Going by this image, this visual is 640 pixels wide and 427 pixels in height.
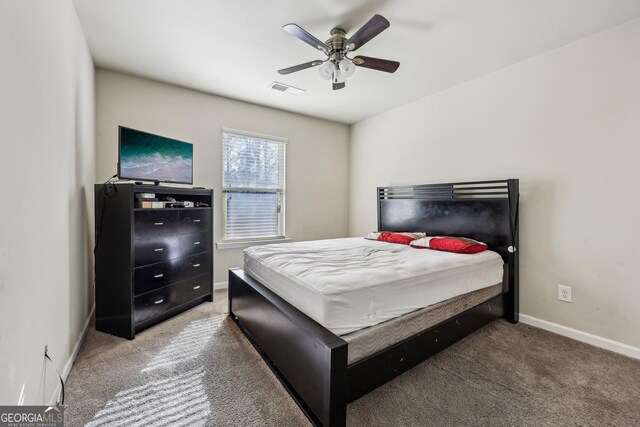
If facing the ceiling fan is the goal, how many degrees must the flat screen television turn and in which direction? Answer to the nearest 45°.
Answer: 0° — it already faces it

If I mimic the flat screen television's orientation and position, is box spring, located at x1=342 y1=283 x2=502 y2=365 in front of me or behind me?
in front

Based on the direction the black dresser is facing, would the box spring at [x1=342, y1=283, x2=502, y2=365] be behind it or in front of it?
in front

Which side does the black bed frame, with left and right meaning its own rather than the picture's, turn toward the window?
right

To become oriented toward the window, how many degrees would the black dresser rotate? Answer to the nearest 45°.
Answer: approximately 90° to its left

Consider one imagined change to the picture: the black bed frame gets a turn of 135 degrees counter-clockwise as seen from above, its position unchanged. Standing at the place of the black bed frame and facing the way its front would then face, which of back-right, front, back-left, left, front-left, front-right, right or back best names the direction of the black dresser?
back

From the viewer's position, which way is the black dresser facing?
facing the viewer and to the right of the viewer

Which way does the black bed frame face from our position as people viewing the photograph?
facing the viewer and to the left of the viewer
